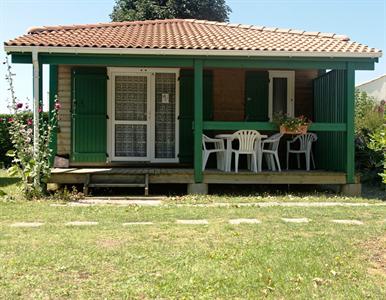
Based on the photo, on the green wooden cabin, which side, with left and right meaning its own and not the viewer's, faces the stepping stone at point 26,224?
front

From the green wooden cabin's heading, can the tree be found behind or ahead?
behind

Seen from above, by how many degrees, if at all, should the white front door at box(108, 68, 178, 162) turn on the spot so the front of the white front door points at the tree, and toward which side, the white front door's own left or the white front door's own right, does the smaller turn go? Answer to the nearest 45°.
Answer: approximately 180°

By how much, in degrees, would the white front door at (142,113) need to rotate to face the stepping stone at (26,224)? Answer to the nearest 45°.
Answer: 0° — it already faces it

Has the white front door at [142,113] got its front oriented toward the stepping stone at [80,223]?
yes

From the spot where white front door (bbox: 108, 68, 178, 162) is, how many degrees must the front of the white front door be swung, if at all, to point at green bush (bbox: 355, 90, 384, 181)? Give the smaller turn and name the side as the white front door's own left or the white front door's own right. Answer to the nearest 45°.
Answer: approximately 90° to the white front door's own left

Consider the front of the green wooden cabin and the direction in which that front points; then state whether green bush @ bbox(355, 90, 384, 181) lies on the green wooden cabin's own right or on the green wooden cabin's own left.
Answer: on the green wooden cabin's own left

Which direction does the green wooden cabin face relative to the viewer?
toward the camera

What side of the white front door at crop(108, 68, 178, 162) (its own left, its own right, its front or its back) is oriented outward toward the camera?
front
